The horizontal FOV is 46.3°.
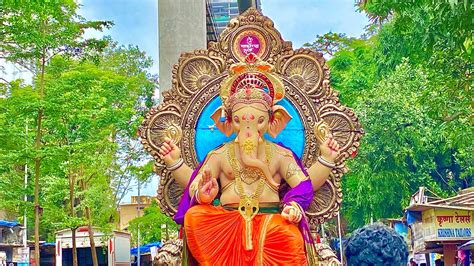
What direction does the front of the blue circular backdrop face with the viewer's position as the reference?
facing the viewer

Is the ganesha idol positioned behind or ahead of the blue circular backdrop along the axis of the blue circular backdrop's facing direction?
ahead

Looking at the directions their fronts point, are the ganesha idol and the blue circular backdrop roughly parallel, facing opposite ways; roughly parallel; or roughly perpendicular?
roughly parallel

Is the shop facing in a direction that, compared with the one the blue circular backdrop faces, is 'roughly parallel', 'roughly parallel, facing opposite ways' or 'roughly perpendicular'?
roughly parallel

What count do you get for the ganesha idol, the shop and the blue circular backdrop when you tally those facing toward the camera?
3

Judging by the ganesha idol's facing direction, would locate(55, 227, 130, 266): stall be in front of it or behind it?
behind

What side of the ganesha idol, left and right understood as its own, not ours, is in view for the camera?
front

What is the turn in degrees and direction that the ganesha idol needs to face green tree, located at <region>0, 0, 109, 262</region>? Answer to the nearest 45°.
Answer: approximately 135° to its right

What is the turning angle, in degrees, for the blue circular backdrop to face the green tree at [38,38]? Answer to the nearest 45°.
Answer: approximately 135° to its right
